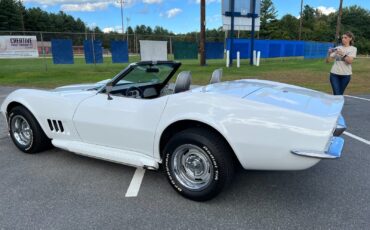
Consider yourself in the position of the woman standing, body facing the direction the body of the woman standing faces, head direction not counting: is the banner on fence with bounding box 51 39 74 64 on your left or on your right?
on your right

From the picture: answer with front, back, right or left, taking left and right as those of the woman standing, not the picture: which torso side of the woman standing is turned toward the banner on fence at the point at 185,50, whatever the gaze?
right

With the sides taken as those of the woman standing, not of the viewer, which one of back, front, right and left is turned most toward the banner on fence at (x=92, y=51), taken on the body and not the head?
right

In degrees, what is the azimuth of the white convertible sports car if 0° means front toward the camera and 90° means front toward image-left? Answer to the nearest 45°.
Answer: approximately 135°

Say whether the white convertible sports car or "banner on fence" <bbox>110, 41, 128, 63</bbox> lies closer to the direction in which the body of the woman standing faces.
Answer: the white convertible sports car

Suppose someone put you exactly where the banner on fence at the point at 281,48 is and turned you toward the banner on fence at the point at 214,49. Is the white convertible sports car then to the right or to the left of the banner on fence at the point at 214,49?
left

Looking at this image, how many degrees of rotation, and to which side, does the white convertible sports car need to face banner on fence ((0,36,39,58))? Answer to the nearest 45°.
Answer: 0° — it already faces it

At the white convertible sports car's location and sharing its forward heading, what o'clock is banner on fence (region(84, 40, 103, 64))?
The banner on fence is roughly at 1 o'clock from the white convertible sports car.
